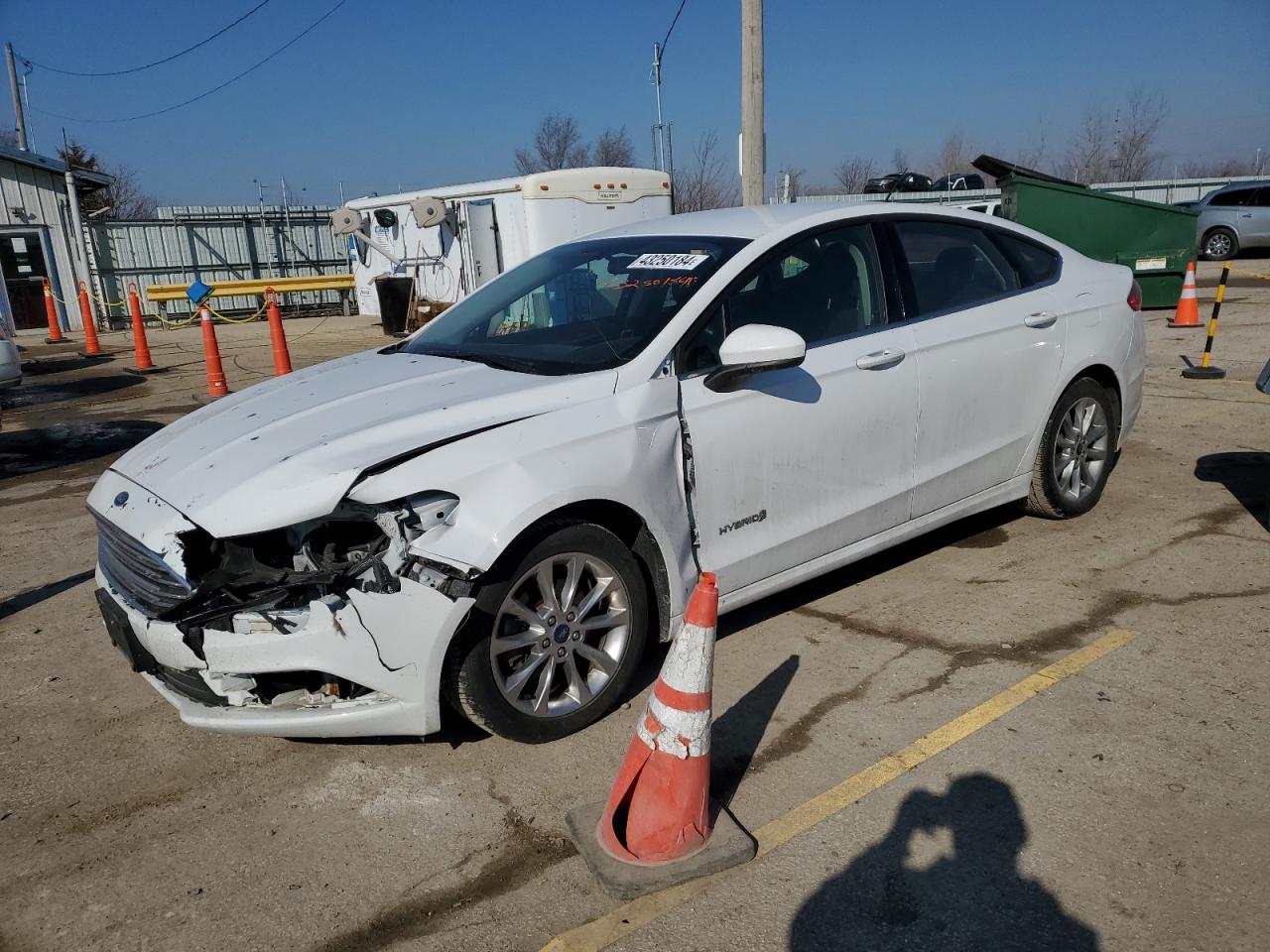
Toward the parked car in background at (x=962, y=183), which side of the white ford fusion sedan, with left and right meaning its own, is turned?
back

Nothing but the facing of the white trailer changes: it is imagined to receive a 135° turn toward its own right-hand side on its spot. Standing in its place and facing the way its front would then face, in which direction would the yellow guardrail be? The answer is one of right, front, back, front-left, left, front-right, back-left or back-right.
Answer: front-right

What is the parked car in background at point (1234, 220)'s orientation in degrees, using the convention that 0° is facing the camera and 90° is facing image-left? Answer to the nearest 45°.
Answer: approximately 270°

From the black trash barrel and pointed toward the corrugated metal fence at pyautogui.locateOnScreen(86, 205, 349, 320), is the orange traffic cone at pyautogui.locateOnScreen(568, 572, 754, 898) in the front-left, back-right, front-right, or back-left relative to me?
back-left

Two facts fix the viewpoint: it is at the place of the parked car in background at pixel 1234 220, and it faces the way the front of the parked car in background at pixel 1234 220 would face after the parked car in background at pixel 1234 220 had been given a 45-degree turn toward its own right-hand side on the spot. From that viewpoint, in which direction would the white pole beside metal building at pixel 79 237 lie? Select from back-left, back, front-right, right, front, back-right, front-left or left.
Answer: right

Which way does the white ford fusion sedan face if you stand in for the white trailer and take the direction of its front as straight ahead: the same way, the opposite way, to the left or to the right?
to the right

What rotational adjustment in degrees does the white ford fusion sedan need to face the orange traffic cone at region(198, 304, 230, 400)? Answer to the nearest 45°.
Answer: approximately 90° to its right

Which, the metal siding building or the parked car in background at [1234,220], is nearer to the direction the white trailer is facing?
the parked car in background
